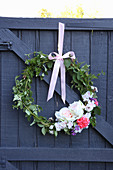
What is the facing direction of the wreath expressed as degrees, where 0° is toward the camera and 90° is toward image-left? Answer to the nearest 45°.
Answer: approximately 0°
